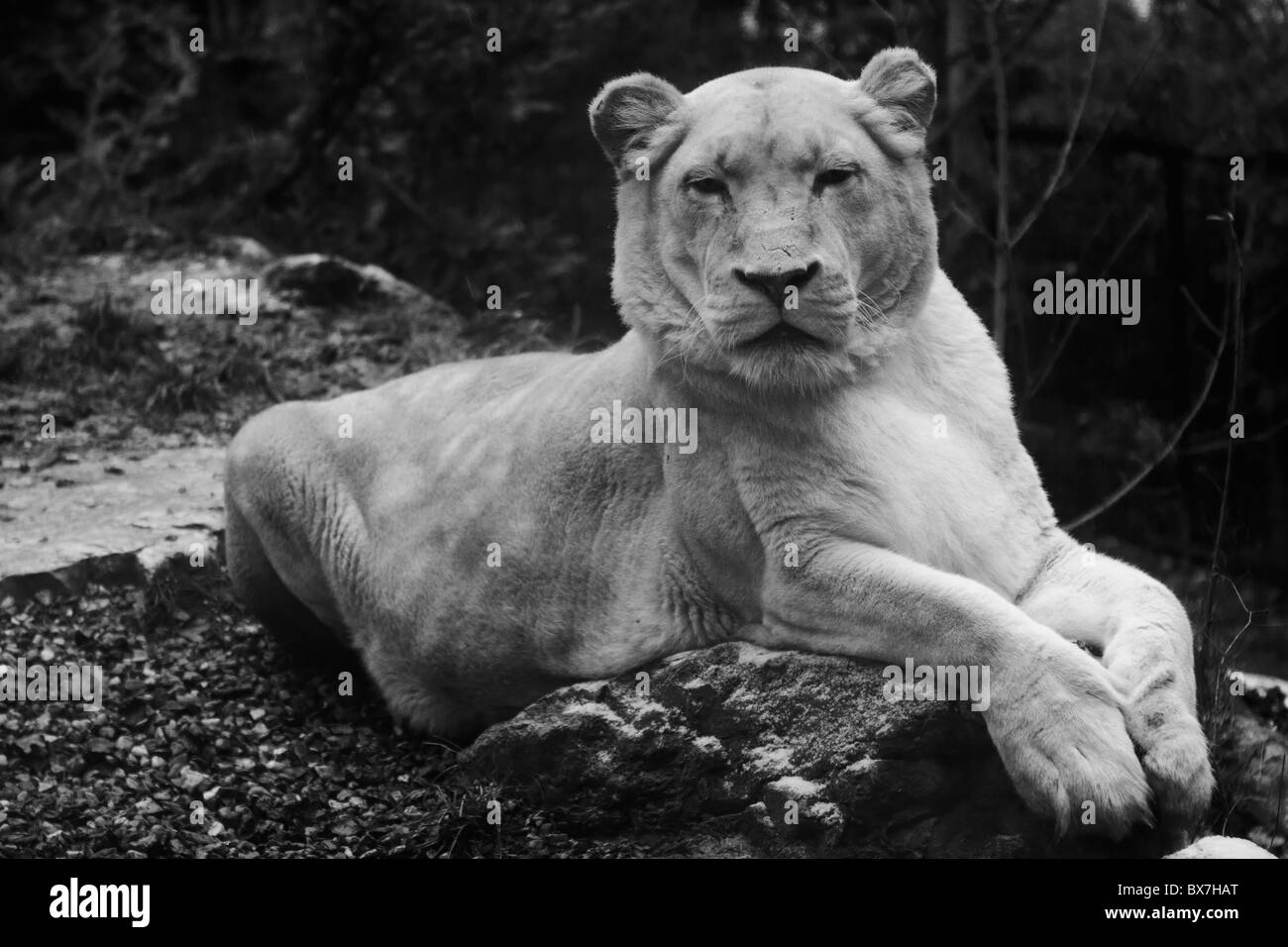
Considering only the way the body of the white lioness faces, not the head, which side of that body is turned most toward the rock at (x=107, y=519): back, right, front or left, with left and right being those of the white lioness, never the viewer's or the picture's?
back

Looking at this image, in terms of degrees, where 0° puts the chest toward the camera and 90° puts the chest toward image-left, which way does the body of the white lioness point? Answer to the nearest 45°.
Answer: approximately 315°

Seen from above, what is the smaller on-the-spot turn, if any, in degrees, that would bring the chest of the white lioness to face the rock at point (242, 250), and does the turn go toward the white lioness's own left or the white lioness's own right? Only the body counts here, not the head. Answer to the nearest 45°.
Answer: approximately 180°

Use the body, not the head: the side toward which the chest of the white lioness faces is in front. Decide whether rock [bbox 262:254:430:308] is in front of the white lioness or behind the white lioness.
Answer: behind
